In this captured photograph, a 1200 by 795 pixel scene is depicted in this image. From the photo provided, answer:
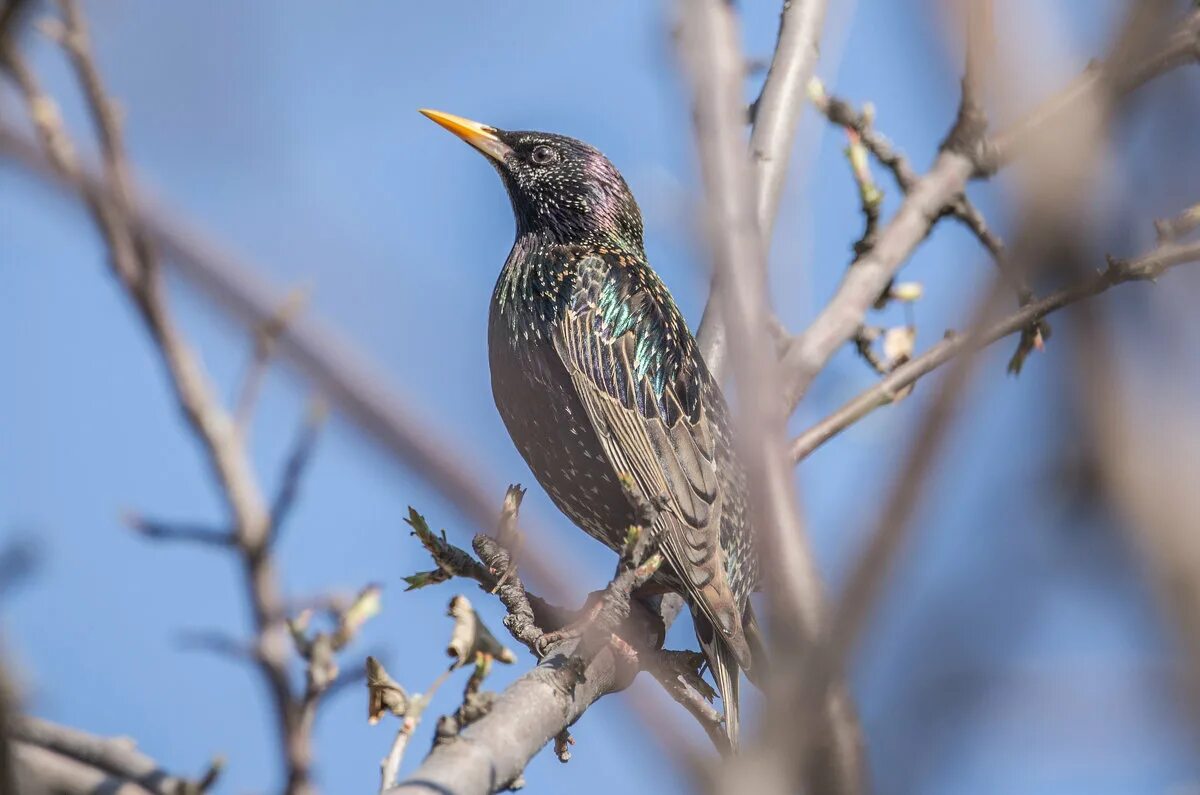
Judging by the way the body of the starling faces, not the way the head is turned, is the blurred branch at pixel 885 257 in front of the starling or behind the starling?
behind

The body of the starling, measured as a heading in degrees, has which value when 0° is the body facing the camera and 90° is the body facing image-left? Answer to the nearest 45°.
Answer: approximately 90°

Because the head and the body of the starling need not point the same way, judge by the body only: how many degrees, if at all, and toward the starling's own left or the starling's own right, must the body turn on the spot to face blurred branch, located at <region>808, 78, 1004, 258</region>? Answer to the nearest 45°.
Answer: approximately 135° to the starling's own left

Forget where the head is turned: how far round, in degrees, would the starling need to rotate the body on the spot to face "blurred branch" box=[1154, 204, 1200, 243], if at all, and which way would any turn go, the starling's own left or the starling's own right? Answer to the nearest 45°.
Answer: approximately 135° to the starling's own left
